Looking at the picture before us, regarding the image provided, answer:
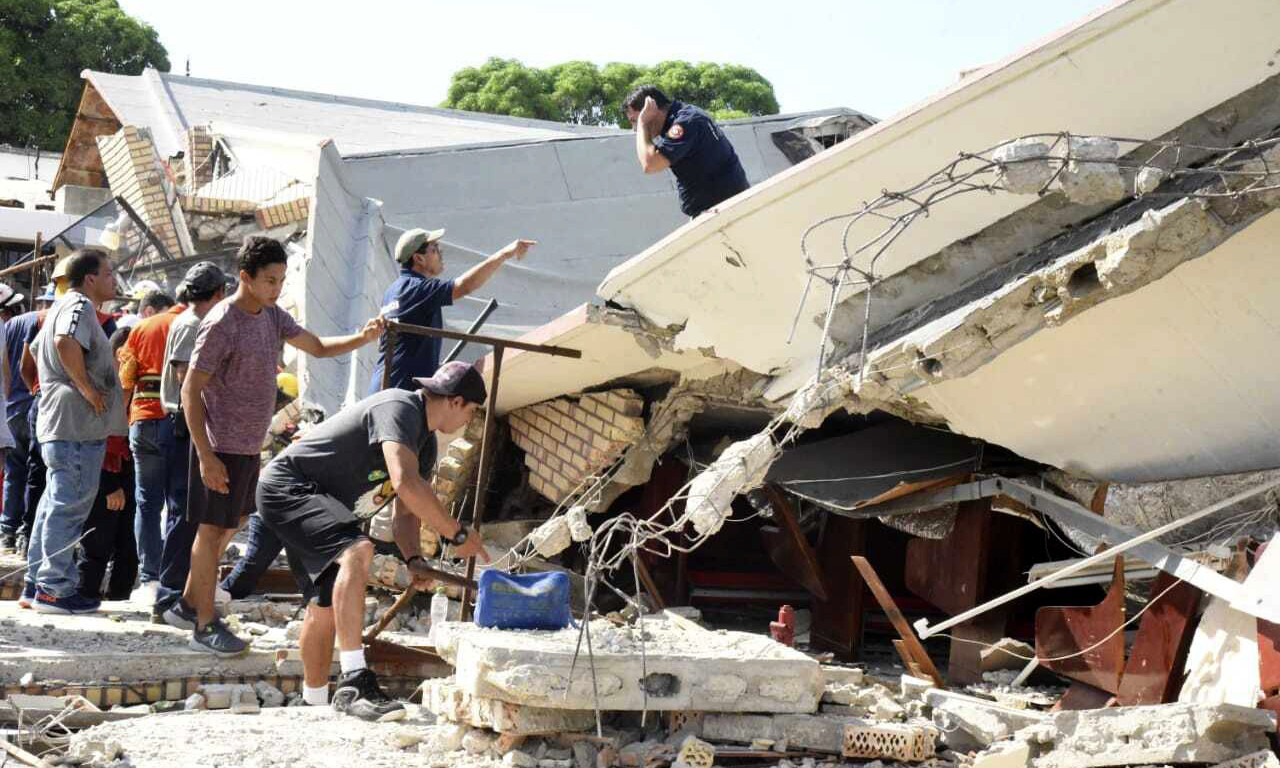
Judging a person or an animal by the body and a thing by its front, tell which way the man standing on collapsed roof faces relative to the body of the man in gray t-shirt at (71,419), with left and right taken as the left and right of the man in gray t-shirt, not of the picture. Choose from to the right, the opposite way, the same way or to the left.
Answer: the opposite way

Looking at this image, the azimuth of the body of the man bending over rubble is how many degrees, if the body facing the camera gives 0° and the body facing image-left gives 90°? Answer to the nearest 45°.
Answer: approximately 270°

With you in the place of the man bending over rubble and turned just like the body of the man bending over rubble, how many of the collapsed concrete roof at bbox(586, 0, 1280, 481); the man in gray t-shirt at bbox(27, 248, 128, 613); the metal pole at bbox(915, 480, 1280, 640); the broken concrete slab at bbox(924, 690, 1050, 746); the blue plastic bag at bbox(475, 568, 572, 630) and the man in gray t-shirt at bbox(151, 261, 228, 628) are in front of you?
4

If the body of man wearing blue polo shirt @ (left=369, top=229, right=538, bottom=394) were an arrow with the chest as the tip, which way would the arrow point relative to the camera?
to the viewer's right

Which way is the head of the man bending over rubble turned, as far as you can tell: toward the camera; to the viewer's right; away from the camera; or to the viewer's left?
to the viewer's right

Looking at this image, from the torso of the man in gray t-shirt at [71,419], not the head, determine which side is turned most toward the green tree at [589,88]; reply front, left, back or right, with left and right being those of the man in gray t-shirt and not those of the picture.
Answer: left

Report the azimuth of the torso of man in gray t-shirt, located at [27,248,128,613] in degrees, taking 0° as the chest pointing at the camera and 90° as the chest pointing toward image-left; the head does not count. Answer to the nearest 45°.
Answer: approximately 270°

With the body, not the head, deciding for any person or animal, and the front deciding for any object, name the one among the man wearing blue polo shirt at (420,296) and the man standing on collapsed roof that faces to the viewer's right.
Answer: the man wearing blue polo shirt

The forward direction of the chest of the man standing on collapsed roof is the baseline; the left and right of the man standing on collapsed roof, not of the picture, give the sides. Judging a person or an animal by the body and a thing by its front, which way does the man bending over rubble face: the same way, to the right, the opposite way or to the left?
the opposite way

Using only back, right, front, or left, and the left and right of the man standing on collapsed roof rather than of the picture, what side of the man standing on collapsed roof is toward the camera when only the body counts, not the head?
left

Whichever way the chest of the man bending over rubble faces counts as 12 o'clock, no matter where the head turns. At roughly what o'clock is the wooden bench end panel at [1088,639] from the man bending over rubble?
The wooden bench end panel is roughly at 12 o'clock from the man bending over rubble.

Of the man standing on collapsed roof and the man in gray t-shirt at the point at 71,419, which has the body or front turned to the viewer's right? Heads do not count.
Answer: the man in gray t-shirt

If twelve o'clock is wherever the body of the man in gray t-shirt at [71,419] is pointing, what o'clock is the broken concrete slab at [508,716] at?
The broken concrete slab is roughly at 2 o'clock from the man in gray t-shirt.
